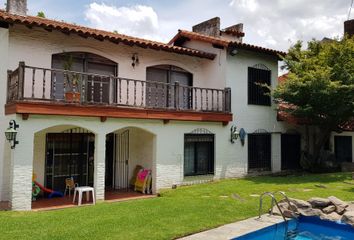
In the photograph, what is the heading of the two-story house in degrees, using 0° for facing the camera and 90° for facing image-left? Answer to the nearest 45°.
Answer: approximately 315°
